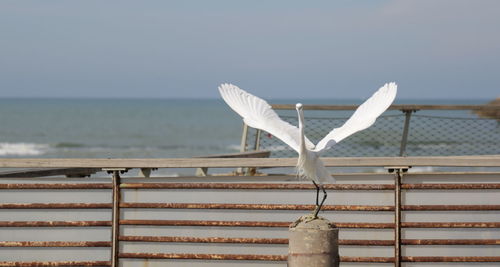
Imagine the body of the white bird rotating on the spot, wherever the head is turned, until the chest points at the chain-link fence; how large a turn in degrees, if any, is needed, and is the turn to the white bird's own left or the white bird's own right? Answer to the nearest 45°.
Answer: approximately 135° to the white bird's own right
